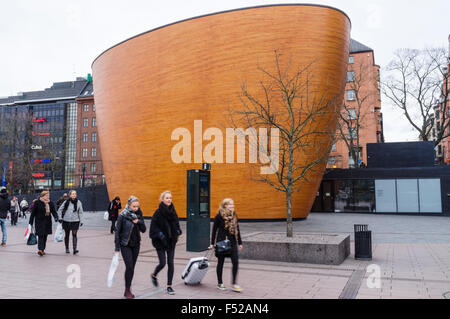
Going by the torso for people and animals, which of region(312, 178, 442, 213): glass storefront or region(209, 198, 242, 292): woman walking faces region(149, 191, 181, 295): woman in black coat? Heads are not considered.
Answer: the glass storefront

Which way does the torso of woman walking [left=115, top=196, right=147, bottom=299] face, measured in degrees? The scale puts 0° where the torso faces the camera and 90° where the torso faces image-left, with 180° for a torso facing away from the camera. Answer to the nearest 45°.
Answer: approximately 315°

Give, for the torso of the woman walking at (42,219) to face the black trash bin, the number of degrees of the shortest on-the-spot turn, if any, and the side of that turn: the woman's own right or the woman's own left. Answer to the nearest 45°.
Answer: approximately 45° to the woman's own left

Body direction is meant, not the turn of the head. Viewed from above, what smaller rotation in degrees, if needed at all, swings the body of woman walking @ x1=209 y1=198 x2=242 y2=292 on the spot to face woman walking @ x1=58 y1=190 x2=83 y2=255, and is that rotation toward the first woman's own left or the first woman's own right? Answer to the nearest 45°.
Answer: approximately 180°

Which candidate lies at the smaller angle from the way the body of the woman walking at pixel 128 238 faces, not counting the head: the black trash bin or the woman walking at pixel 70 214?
the black trash bin

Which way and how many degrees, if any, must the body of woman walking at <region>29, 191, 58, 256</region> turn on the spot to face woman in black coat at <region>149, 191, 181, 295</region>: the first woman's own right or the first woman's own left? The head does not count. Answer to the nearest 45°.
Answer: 0° — they already face them

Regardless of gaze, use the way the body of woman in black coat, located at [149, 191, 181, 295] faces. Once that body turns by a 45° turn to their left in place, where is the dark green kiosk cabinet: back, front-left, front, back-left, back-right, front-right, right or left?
left

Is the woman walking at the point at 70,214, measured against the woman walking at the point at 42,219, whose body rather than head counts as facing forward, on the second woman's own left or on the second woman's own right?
on the second woman's own left

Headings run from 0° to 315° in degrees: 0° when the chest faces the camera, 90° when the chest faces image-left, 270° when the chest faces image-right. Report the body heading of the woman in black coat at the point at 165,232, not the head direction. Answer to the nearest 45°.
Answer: approximately 315°

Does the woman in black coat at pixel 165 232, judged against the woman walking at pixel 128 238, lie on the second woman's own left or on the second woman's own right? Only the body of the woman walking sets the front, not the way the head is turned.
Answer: on the second woman's own left

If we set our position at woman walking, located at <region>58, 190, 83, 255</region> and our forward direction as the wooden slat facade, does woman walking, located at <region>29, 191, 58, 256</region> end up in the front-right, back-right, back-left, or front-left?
back-left

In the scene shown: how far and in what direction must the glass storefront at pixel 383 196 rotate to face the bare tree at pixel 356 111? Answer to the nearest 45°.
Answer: approximately 180°

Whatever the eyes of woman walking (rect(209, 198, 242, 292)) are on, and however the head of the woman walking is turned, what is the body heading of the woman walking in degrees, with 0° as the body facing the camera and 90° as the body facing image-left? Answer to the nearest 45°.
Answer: approximately 315°
